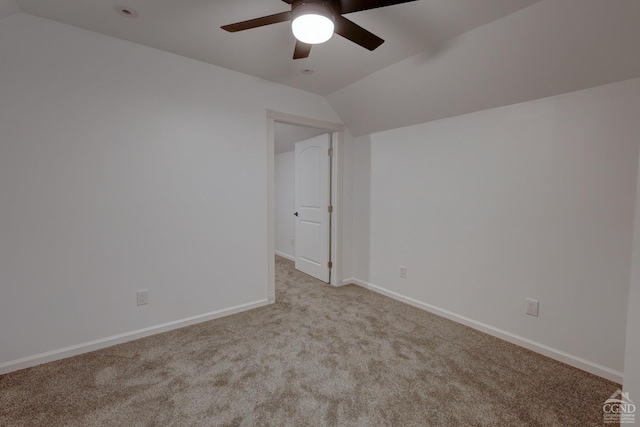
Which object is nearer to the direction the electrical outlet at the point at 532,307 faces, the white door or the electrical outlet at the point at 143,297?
the electrical outlet

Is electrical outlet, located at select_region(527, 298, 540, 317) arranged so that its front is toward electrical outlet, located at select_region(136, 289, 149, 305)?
yes

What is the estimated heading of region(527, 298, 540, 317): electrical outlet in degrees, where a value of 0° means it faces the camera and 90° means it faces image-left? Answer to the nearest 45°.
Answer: approximately 45°
